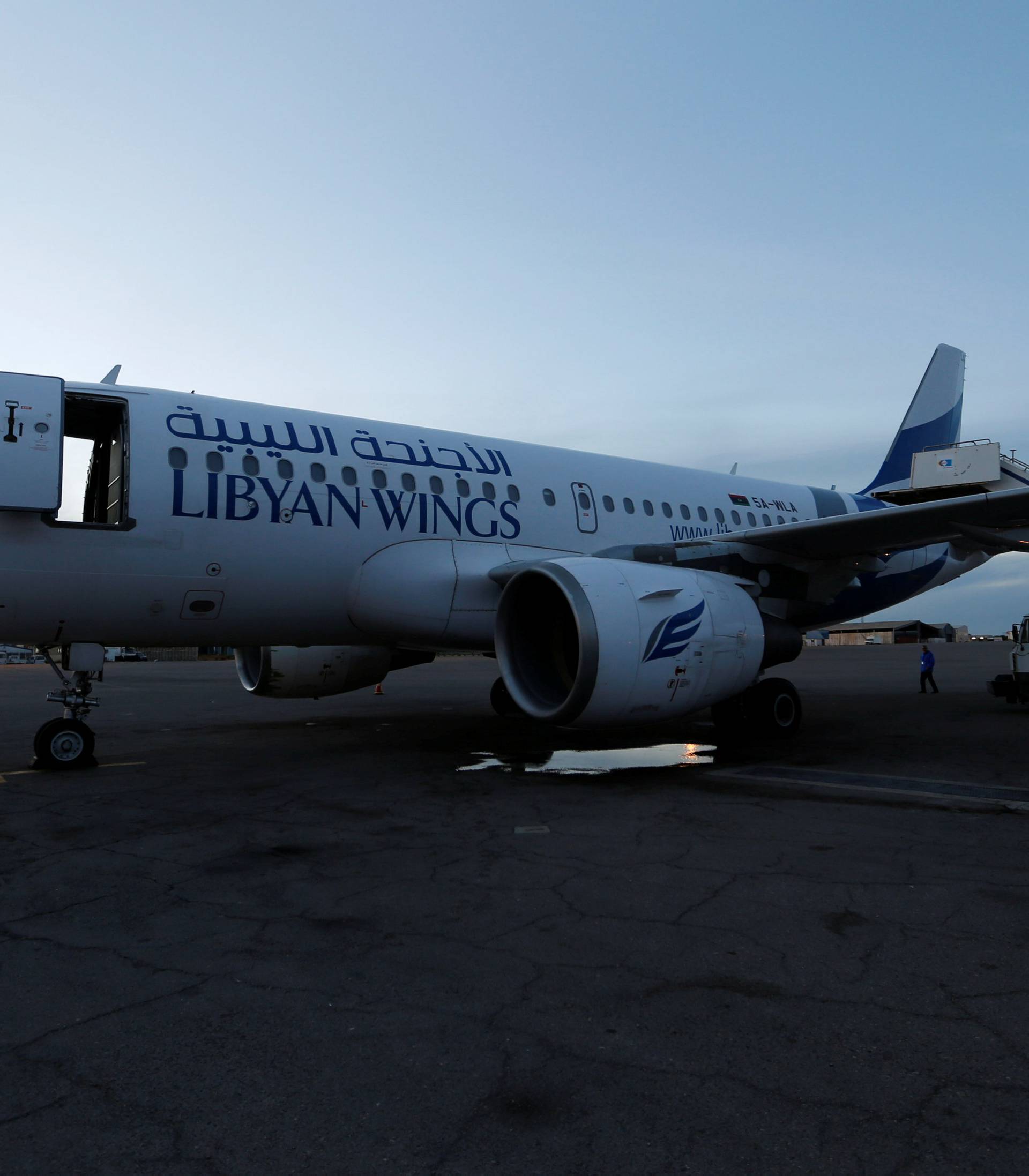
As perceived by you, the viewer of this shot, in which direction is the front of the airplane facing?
facing the viewer and to the left of the viewer

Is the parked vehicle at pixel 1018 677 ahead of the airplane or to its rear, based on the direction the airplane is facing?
to the rear
